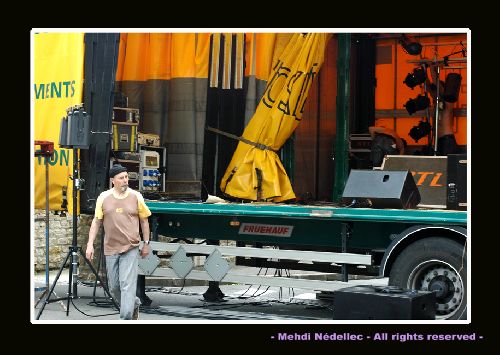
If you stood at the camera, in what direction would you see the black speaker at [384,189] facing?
facing away from the viewer

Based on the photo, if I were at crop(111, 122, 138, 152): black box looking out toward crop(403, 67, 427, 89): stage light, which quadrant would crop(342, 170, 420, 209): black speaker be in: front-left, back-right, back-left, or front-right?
front-right

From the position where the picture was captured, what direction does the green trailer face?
facing to the left of the viewer

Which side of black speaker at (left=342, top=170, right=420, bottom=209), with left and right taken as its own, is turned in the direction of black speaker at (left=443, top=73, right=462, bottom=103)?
front
